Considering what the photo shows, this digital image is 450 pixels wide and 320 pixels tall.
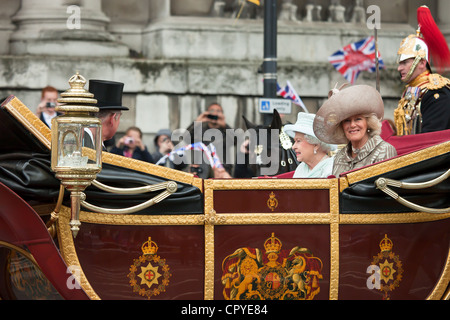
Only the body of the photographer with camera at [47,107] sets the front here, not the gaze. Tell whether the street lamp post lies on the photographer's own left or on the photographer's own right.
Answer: on the photographer's own left

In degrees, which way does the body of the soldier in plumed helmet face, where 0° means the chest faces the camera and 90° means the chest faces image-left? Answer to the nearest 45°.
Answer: approximately 90°

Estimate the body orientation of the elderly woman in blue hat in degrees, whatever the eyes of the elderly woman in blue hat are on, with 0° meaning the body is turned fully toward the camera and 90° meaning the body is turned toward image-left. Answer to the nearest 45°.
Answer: approximately 90°

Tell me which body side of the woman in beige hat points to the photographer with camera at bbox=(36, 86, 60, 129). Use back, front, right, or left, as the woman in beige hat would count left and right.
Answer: right

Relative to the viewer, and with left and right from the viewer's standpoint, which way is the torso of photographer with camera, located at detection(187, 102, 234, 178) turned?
facing the viewer

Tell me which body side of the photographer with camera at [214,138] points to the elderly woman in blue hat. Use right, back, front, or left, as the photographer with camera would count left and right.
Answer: front

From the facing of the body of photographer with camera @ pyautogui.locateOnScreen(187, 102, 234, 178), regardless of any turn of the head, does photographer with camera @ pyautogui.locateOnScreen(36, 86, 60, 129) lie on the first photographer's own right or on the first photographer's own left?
on the first photographer's own right

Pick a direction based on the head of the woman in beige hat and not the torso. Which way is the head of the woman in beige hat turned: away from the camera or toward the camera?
toward the camera

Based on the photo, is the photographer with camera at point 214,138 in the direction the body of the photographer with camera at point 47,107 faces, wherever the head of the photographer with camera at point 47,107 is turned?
no

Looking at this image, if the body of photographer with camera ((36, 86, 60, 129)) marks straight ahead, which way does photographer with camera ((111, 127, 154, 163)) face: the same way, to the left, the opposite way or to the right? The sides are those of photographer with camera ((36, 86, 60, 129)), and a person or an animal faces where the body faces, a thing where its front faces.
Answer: the same way
